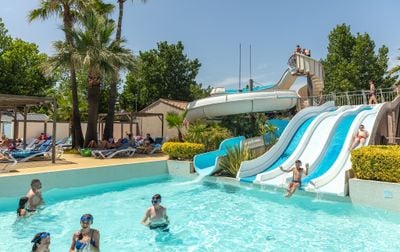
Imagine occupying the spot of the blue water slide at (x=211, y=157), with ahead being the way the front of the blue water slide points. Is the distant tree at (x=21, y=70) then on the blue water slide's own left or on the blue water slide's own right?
on the blue water slide's own right

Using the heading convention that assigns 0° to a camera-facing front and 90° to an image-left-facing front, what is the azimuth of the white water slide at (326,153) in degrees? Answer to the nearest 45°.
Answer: approximately 45°

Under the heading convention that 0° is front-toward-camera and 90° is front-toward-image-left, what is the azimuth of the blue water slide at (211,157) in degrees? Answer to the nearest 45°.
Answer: approximately 45°

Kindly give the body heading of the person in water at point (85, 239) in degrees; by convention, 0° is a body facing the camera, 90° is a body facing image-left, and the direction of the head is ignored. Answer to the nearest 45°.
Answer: approximately 0°

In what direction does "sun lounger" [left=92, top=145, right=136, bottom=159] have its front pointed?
to the viewer's left

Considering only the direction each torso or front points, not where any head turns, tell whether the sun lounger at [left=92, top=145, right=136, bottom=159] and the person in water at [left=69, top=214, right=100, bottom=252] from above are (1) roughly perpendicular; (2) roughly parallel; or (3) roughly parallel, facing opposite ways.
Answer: roughly perpendicular
